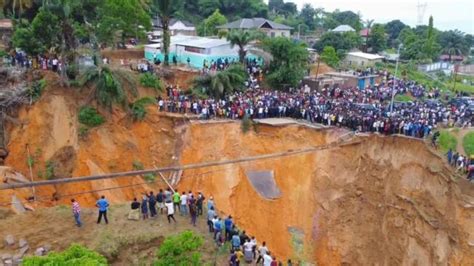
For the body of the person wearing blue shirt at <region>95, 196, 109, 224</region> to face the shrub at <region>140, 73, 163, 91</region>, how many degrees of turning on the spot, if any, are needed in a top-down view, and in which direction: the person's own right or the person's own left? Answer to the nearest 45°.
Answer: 0° — they already face it

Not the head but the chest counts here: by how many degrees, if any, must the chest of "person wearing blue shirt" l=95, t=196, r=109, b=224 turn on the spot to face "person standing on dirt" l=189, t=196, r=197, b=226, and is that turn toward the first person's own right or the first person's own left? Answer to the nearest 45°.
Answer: approximately 90° to the first person's own right

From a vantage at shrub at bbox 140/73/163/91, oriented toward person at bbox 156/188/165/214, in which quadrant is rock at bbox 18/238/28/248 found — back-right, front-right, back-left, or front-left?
front-right

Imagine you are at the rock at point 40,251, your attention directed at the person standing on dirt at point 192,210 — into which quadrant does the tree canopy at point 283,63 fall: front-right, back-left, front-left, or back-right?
front-left

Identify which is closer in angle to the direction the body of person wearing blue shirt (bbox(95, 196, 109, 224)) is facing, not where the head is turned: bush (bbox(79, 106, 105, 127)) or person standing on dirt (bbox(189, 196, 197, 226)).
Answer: the bush

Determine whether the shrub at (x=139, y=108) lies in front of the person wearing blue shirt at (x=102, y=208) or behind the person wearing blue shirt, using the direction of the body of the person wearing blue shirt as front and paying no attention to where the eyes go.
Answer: in front

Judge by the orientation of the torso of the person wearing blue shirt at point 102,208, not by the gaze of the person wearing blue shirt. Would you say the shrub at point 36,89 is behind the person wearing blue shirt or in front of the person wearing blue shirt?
in front

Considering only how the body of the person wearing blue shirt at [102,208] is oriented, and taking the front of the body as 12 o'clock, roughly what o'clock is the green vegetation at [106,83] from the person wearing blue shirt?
The green vegetation is roughly at 12 o'clock from the person wearing blue shirt.

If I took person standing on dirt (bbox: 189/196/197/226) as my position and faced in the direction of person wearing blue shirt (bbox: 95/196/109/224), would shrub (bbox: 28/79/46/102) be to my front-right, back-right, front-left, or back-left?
front-right

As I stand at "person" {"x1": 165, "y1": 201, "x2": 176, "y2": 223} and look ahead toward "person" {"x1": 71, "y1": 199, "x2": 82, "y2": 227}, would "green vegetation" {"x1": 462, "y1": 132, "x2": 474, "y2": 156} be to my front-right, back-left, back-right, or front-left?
back-right

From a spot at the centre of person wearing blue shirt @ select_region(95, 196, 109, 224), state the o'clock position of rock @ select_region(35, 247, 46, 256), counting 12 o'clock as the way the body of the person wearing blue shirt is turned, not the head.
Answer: The rock is roughly at 8 o'clock from the person wearing blue shirt.

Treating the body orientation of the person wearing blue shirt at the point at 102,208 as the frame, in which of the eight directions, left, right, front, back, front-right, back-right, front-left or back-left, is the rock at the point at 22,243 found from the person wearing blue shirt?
left

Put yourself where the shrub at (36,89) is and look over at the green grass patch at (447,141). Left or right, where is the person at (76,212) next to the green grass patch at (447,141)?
right

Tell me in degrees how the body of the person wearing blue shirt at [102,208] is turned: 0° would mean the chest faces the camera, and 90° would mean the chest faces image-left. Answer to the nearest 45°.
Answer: approximately 180°

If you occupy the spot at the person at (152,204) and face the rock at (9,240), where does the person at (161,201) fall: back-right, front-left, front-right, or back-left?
back-right

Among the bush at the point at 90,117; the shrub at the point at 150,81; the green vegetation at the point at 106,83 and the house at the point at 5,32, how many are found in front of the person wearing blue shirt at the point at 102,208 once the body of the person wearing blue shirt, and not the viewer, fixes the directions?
4

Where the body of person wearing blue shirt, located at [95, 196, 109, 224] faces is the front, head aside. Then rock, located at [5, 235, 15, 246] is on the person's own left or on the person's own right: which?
on the person's own left

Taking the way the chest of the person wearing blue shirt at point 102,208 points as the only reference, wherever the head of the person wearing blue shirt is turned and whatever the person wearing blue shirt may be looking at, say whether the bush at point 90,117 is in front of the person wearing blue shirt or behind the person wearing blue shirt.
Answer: in front
